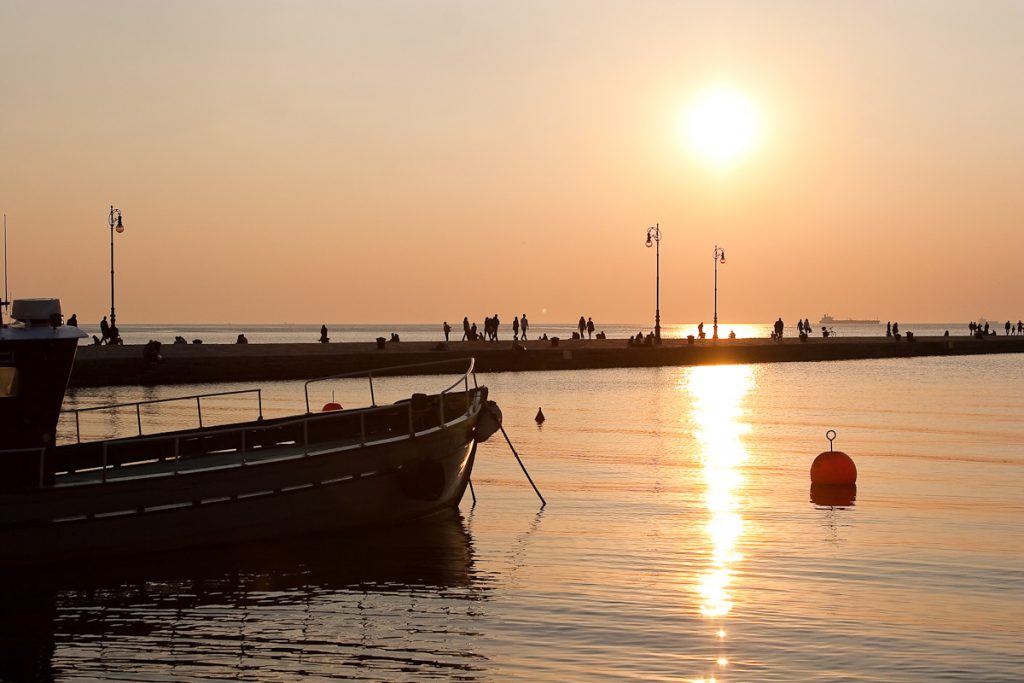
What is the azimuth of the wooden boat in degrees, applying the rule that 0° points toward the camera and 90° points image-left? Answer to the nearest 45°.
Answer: approximately 270°

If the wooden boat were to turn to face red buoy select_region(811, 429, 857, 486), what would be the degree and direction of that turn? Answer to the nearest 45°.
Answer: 0° — it already faces it
